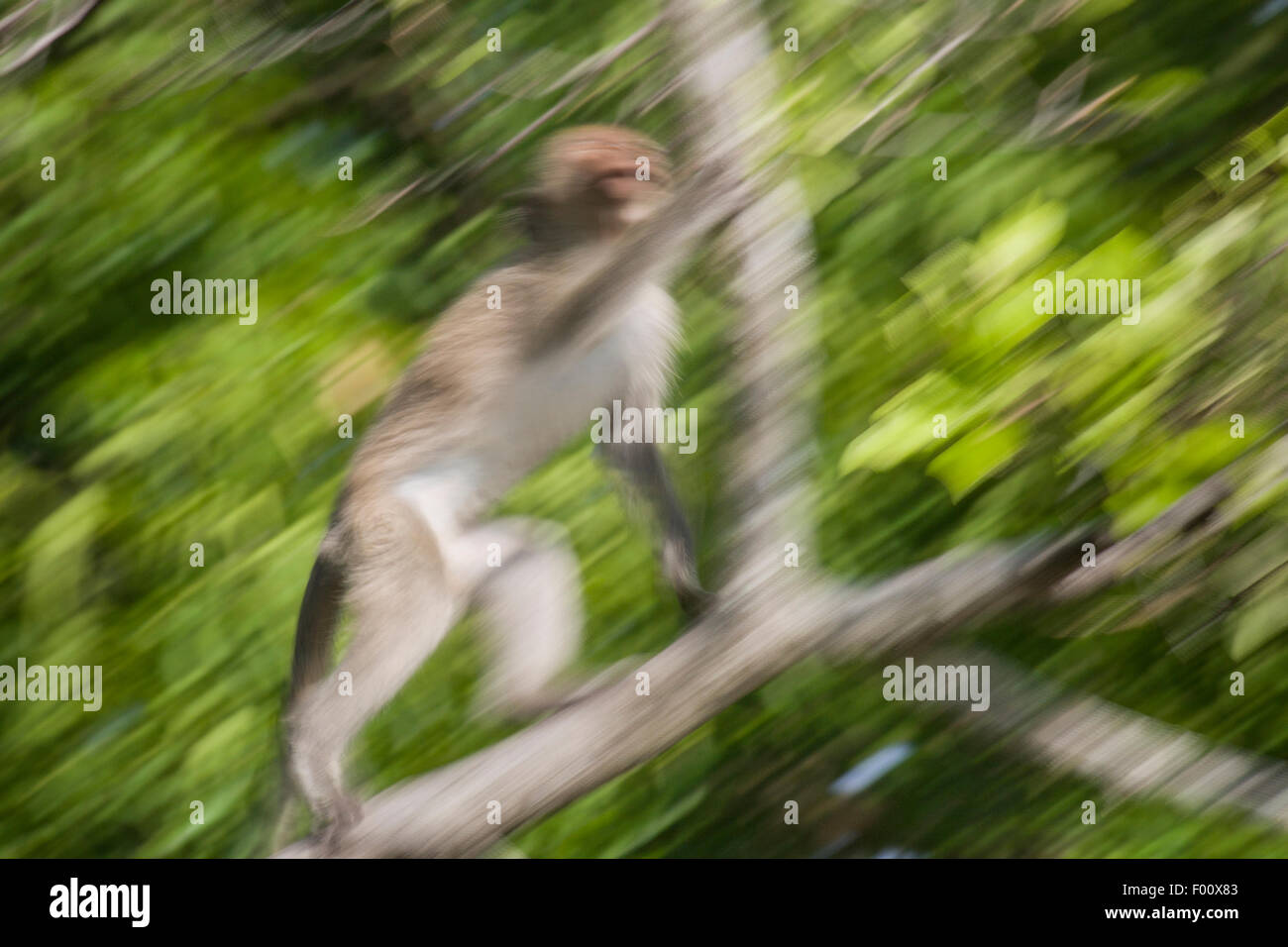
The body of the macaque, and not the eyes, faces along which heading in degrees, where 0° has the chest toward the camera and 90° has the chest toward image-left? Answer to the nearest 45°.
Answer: approximately 270°
